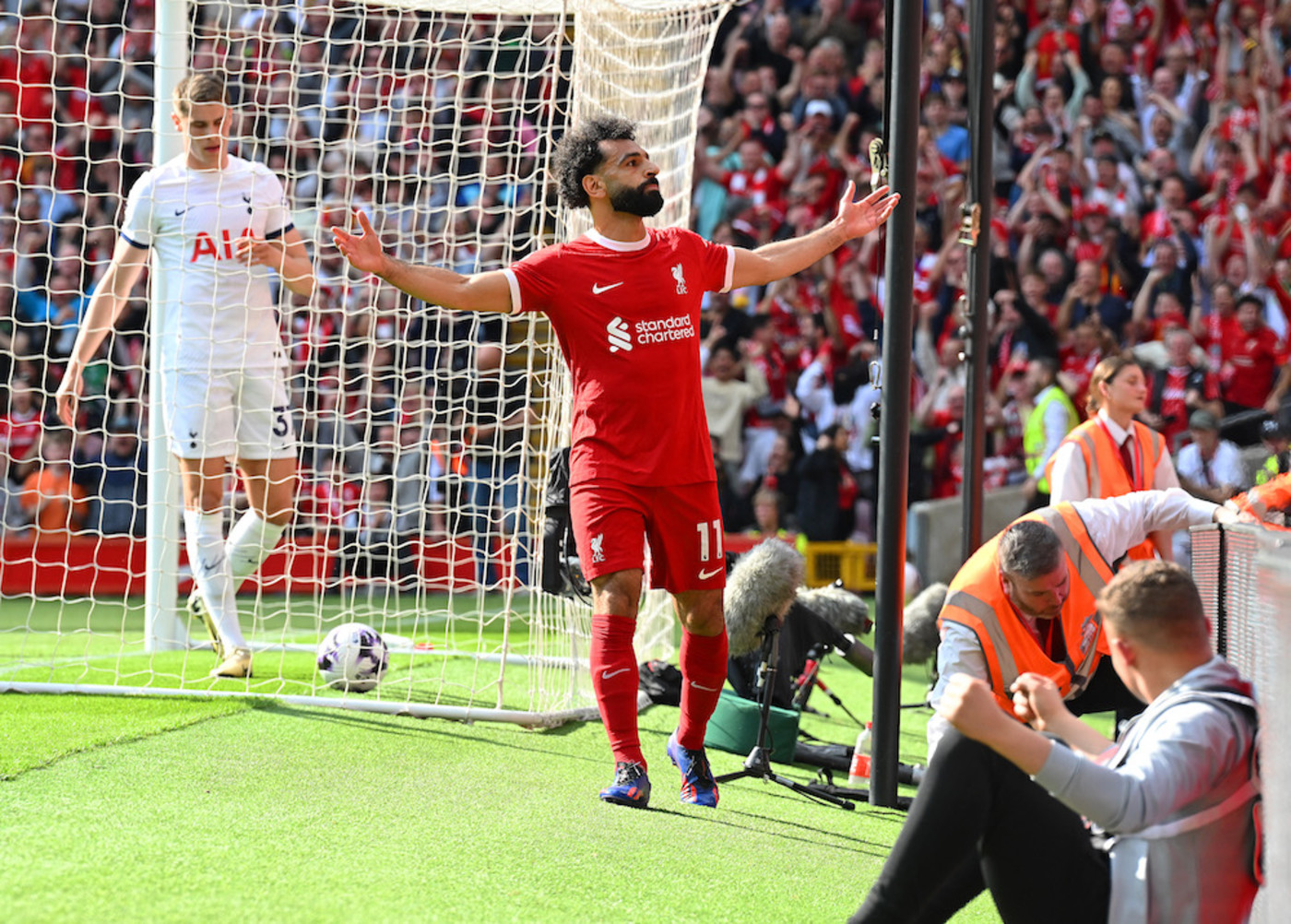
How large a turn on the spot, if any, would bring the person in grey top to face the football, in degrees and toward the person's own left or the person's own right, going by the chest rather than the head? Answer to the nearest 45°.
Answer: approximately 45° to the person's own right

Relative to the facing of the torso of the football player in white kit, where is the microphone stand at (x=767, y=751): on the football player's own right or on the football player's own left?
on the football player's own left

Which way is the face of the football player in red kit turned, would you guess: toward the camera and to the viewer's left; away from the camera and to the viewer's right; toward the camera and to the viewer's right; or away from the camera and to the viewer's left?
toward the camera and to the viewer's right

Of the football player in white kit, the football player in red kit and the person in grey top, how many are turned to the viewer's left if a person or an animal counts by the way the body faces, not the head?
1

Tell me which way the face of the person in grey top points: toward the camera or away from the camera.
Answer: away from the camera

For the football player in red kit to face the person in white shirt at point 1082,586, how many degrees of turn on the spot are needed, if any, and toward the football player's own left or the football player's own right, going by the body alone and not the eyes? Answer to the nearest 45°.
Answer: approximately 90° to the football player's own left

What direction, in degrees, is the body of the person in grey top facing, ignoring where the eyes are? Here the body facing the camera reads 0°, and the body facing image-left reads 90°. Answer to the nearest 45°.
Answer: approximately 90°

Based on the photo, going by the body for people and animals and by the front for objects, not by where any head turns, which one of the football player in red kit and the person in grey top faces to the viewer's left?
the person in grey top

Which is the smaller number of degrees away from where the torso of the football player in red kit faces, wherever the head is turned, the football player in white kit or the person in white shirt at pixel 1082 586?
the person in white shirt
